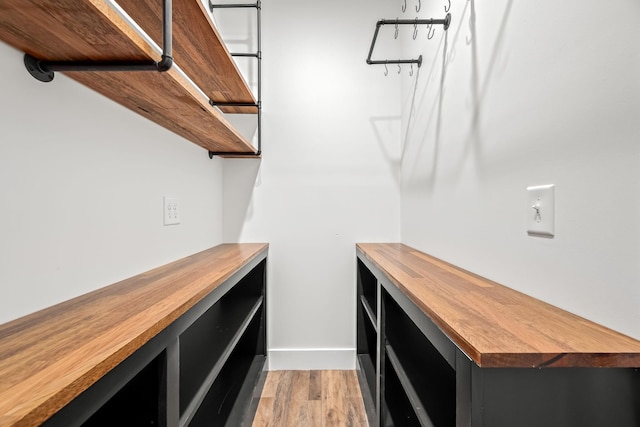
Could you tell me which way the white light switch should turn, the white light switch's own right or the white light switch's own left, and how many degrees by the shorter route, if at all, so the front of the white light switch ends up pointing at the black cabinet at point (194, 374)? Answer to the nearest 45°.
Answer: approximately 45° to the white light switch's own right

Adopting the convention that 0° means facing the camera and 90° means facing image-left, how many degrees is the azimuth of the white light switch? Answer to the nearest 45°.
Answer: approximately 45°

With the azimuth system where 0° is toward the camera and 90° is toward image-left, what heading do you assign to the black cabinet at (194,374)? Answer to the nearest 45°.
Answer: approximately 315°

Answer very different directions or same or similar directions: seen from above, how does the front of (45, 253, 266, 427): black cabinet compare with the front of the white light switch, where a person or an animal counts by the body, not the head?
very different directions

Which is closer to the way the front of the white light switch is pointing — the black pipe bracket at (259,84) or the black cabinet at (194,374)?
the black cabinet
